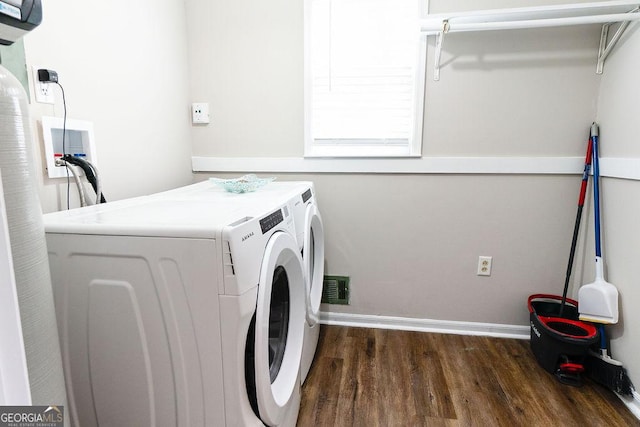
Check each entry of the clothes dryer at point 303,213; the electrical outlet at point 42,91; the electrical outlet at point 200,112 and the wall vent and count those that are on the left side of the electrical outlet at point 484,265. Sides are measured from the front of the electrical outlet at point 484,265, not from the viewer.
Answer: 0

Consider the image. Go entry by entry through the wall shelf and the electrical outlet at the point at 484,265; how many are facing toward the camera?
2

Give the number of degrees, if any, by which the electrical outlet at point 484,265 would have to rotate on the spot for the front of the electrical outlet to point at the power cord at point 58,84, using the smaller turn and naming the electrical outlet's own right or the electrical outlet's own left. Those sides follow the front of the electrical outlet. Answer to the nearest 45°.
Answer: approximately 45° to the electrical outlet's own right

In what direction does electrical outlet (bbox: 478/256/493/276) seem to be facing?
toward the camera

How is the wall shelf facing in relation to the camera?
toward the camera

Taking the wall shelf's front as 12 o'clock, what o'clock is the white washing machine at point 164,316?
The white washing machine is roughly at 1 o'clock from the wall shelf.

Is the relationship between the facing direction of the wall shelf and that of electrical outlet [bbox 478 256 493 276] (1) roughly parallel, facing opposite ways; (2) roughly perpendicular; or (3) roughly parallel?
roughly parallel

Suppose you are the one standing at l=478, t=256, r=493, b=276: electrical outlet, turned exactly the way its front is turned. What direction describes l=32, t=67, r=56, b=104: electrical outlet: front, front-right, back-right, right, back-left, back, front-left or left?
front-right

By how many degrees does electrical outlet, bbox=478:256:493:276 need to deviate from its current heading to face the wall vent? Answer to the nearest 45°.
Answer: approximately 90° to its right
